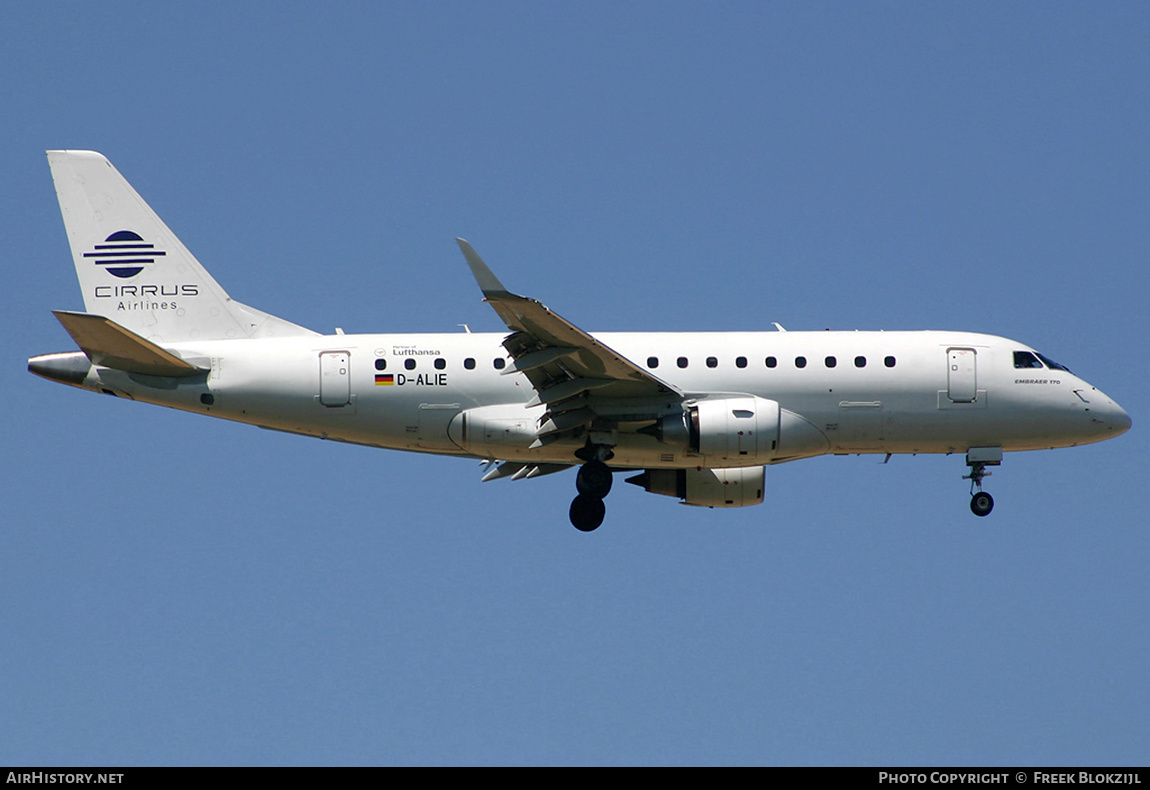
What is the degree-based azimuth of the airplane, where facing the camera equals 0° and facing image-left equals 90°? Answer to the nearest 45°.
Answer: approximately 270°
